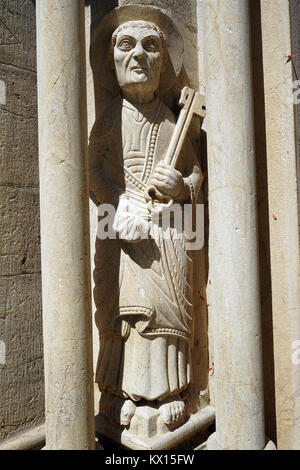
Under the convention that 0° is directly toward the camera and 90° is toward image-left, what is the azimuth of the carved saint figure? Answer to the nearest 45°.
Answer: approximately 0°

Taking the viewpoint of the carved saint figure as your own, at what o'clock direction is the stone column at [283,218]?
The stone column is roughly at 9 o'clock from the carved saint figure.
